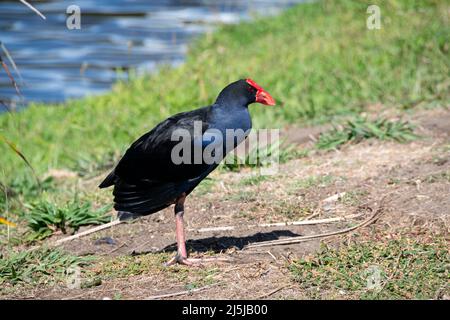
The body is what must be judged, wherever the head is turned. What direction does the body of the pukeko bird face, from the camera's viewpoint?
to the viewer's right
